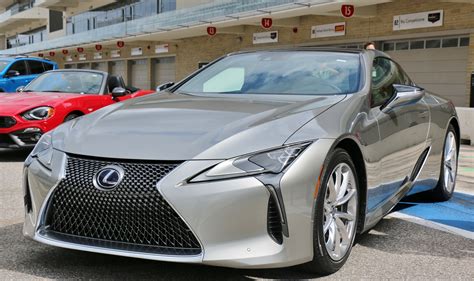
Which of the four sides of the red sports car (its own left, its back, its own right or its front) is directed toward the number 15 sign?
back

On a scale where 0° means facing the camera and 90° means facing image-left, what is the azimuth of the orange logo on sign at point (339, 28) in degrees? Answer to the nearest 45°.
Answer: approximately 0°

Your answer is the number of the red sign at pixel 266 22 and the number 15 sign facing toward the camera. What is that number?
2

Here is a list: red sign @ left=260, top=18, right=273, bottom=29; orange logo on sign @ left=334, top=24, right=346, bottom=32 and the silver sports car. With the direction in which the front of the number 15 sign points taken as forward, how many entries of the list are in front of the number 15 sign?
1

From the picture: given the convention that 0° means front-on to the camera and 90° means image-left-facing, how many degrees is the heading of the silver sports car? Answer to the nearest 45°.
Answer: approximately 45°

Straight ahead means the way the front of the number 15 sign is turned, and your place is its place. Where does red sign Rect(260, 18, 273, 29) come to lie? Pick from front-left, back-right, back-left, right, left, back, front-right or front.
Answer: back-right

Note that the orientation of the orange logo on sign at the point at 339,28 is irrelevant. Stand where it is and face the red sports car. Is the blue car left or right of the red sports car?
right

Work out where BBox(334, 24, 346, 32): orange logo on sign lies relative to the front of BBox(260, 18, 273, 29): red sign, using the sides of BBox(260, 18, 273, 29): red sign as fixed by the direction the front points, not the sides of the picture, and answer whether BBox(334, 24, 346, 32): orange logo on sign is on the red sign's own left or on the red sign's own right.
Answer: on the red sign's own left
